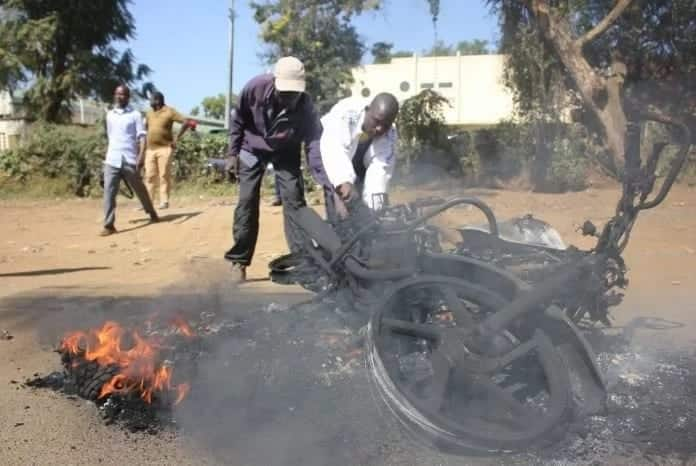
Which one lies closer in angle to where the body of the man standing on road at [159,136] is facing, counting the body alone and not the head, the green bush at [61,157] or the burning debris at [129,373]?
the burning debris

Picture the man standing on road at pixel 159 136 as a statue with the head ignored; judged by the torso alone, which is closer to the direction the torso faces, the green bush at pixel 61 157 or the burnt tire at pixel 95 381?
the burnt tire

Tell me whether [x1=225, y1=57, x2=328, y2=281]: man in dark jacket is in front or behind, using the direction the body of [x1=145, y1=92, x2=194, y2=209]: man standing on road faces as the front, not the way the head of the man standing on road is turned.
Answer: in front

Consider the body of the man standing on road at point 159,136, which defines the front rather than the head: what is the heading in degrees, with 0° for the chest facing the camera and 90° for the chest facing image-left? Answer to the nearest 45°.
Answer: approximately 0°

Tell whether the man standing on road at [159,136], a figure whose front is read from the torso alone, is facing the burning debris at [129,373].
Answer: yes

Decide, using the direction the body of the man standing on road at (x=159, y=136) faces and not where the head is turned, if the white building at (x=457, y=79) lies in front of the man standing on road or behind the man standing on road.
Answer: behind

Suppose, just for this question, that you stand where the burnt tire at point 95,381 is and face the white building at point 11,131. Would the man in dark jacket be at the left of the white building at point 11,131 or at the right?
right

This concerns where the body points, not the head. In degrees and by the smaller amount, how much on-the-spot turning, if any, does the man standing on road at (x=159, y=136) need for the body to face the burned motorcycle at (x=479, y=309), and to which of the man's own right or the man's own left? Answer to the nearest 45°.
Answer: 0° — they already face it

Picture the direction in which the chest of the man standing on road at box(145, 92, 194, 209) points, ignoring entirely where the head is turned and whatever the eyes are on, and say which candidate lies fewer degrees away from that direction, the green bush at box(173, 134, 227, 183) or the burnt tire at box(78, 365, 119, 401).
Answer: the burnt tire
